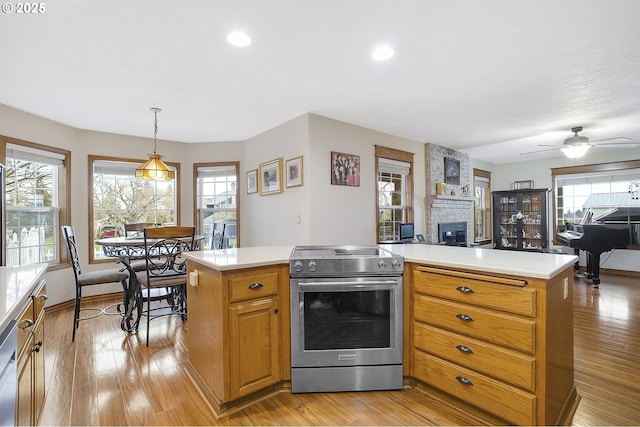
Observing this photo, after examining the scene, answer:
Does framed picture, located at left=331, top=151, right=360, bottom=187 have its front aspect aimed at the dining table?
no

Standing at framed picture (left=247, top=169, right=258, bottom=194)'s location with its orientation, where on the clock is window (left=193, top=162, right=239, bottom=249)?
The window is roughly at 3 o'clock from the framed picture.

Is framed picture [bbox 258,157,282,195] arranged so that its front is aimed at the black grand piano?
no

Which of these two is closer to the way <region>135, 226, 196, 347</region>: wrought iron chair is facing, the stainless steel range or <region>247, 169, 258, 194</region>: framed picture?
the framed picture

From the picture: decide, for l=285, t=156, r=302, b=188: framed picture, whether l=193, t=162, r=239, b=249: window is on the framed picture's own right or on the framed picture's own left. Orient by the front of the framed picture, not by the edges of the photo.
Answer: on the framed picture's own right

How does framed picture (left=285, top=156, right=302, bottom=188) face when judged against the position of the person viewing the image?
facing the viewer and to the left of the viewer

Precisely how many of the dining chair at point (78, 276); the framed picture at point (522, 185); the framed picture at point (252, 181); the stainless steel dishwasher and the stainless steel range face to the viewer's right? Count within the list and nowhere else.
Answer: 2

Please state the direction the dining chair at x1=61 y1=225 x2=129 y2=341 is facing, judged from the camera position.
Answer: facing to the right of the viewer

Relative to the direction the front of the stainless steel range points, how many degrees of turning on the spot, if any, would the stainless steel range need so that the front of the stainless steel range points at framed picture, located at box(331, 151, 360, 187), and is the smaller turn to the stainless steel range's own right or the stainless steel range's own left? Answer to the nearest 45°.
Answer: approximately 180°

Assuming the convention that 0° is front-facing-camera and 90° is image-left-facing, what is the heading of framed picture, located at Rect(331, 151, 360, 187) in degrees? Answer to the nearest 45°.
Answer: approximately 315°

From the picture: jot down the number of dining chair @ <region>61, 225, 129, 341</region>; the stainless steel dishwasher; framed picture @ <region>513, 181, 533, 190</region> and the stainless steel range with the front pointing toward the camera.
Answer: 2

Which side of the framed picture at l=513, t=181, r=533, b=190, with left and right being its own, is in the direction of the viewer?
front

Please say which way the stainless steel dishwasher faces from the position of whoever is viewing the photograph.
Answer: facing to the right of the viewer

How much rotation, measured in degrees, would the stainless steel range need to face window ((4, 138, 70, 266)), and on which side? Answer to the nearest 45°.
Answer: approximately 90° to its right

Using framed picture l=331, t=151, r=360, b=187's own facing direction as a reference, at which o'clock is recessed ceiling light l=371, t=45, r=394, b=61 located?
The recessed ceiling light is roughly at 1 o'clock from the framed picture.

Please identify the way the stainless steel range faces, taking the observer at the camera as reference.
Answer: facing the viewer
